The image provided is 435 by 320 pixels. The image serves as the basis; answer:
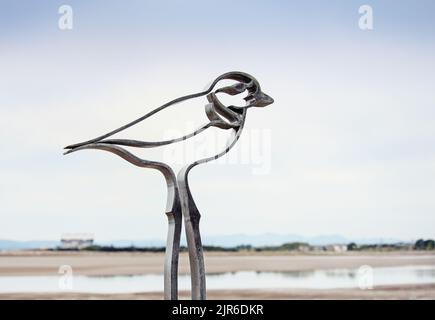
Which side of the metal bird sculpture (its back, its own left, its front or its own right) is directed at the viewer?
right
